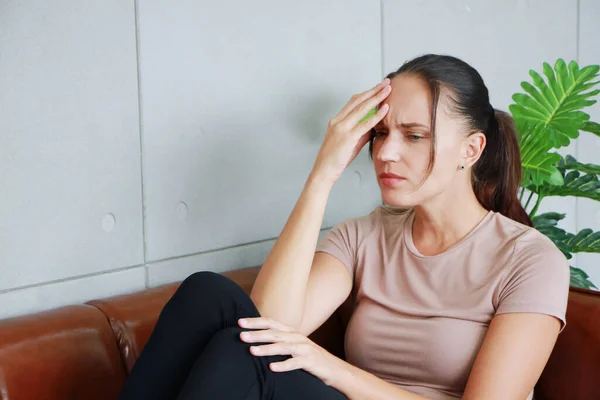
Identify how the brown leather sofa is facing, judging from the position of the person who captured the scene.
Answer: facing the viewer and to the right of the viewer

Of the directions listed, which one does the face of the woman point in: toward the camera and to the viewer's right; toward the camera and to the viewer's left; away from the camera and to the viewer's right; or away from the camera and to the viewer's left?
toward the camera and to the viewer's left

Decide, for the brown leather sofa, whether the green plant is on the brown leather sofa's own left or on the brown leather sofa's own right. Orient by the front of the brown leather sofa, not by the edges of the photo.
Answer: on the brown leather sofa's own left

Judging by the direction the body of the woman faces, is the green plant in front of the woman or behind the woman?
behind

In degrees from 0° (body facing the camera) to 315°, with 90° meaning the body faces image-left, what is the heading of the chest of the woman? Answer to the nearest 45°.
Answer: approximately 45°
